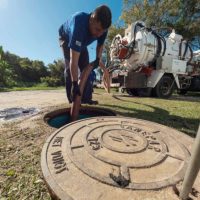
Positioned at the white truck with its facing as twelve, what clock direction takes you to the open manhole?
The open manhole is roughly at 5 o'clock from the white truck.

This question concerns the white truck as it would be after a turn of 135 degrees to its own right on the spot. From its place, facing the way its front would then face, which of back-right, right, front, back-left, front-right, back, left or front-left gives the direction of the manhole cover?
front

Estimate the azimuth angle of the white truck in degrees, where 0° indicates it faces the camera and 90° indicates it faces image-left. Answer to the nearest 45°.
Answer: approximately 225°
